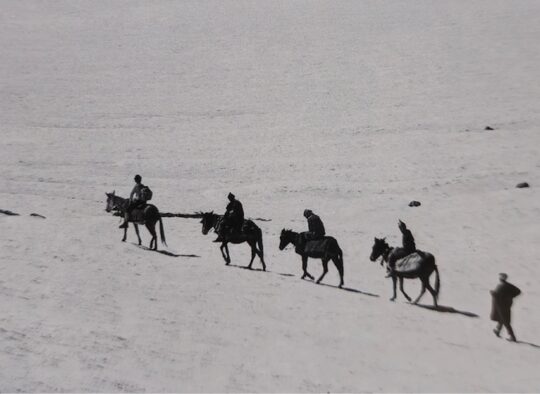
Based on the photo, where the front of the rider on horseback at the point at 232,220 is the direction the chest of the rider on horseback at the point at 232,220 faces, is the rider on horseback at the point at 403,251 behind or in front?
behind

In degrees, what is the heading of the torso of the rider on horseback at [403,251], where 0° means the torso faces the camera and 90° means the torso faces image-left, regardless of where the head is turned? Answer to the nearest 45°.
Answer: approximately 90°

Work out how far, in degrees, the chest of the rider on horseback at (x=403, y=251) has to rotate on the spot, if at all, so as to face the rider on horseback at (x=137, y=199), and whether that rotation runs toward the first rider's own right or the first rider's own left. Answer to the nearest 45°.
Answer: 0° — they already face them

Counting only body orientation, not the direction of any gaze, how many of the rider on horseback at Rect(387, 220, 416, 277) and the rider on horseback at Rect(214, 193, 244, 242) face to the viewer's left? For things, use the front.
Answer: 2

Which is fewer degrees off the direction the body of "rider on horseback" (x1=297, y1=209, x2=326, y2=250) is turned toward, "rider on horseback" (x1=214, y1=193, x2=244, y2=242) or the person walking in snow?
the rider on horseback

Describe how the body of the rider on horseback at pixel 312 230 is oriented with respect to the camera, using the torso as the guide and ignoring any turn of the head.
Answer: to the viewer's left

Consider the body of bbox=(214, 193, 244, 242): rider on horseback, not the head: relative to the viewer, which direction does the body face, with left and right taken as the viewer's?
facing to the left of the viewer

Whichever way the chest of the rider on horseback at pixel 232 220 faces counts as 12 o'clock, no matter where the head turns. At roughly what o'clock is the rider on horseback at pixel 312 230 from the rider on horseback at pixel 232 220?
the rider on horseback at pixel 312 230 is roughly at 7 o'clock from the rider on horseback at pixel 232 220.
